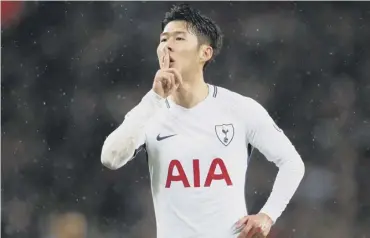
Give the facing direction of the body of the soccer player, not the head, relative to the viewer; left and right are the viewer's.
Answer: facing the viewer

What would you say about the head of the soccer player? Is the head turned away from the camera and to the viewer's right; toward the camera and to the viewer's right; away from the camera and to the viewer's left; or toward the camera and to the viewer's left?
toward the camera and to the viewer's left
